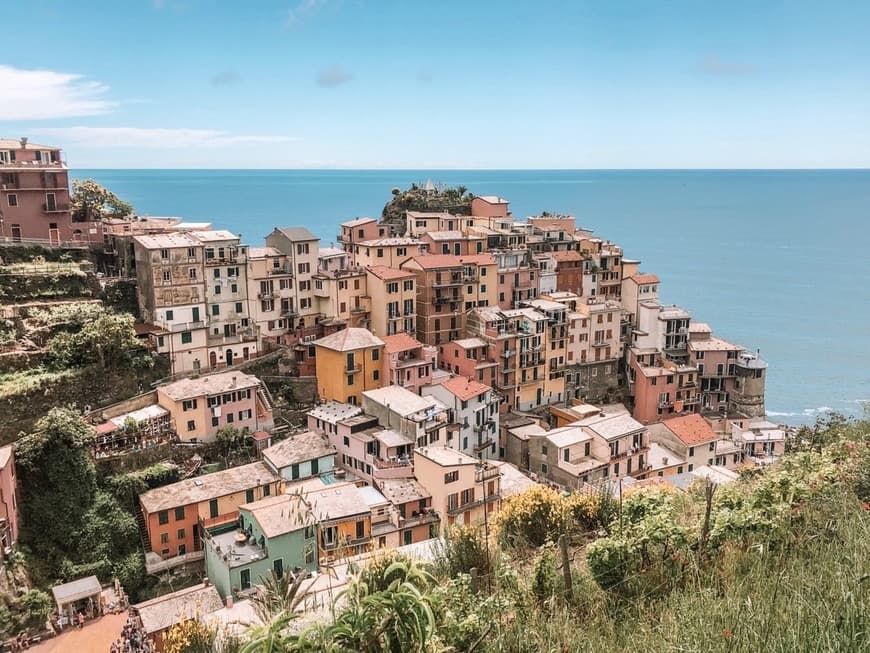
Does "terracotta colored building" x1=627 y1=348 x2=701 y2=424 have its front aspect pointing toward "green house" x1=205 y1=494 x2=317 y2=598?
no

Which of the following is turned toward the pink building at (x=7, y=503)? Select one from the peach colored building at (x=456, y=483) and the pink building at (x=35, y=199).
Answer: the pink building at (x=35, y=199)

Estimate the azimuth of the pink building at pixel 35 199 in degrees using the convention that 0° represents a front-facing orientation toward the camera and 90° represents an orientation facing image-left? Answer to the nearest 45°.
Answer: approximately 0°

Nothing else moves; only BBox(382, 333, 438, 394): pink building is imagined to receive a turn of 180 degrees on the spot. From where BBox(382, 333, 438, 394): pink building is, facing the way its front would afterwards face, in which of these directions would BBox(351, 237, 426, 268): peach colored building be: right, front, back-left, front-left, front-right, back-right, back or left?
front-right

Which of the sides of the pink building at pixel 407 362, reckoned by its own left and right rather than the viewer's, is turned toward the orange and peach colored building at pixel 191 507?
right

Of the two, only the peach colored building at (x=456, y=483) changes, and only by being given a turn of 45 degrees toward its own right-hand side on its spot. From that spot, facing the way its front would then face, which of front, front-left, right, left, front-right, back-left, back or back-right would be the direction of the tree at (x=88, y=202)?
back-right

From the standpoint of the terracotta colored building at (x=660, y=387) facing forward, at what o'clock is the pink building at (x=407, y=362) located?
The pink building is roughly at 3 o'clock from the terracotta colored building.

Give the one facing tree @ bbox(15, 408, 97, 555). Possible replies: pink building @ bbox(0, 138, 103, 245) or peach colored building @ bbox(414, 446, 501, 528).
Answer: the pink building

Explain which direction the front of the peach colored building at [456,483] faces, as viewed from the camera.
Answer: facing the viewer and to the right of the viewer

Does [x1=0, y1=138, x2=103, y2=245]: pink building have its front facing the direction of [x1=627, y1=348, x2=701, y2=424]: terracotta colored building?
no

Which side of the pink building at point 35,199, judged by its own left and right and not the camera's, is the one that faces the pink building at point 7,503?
front

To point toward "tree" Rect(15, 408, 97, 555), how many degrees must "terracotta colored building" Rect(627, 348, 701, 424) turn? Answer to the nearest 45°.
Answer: approximately 90° to its right

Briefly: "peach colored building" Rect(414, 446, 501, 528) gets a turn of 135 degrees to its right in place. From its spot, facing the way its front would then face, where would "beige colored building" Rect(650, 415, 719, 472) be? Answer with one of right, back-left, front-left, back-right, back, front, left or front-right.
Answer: back-right

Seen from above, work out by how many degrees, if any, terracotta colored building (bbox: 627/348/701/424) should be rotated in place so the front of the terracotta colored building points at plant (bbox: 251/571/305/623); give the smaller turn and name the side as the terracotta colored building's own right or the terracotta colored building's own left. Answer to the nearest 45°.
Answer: approximately 45° to the terracotta colored building's own right

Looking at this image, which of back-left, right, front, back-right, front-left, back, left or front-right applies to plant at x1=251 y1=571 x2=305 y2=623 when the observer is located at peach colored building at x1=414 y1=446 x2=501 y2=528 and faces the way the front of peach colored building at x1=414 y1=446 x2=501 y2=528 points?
front-right

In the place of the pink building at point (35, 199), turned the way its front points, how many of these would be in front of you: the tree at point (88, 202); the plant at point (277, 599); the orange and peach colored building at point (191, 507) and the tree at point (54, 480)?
3

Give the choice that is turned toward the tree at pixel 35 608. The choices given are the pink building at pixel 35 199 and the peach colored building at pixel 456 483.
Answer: the pink building

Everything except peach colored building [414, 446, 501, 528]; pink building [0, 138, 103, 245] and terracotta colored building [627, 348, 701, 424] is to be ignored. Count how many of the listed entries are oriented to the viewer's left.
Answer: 0
